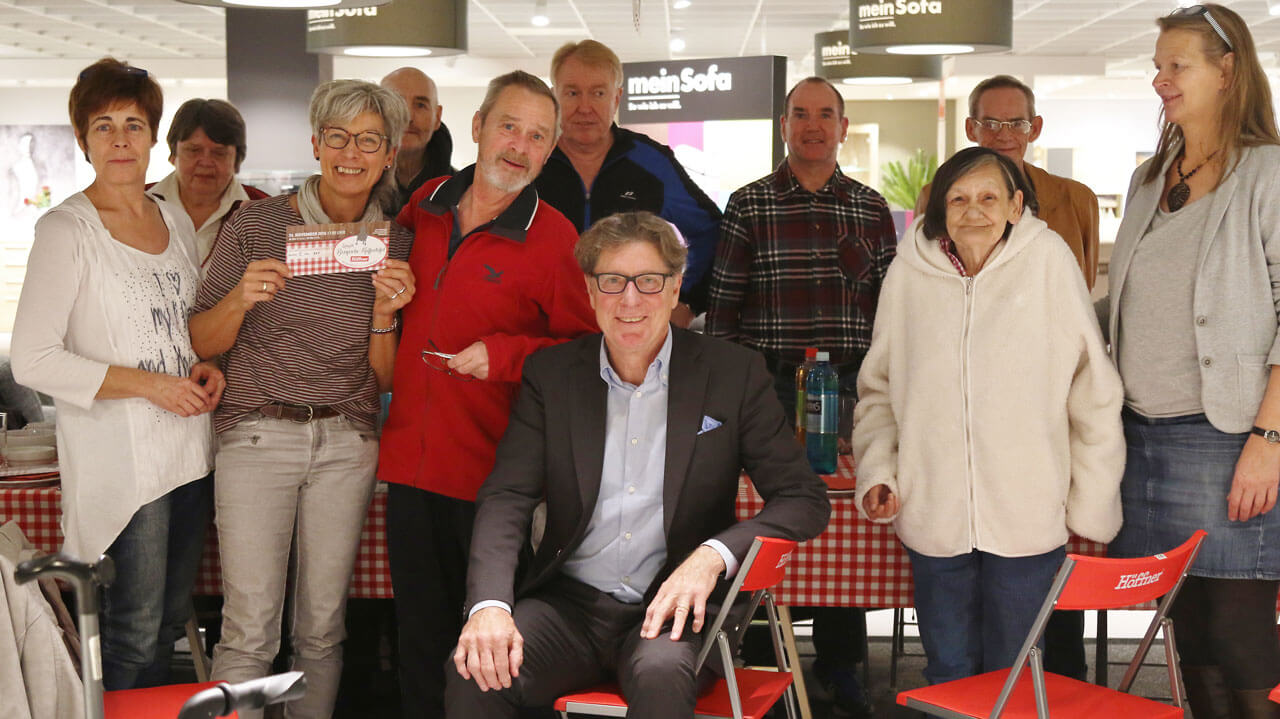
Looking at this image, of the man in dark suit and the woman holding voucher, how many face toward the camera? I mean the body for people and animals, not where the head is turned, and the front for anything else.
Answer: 2

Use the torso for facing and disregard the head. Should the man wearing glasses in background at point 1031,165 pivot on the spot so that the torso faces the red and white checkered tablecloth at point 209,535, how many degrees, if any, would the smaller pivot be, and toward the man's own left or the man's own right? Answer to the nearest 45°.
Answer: approximately 45° to the man's own right

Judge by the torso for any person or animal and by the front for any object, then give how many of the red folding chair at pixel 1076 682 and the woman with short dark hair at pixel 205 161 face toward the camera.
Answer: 1

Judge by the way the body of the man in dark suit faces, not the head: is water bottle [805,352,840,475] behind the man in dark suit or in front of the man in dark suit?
behind

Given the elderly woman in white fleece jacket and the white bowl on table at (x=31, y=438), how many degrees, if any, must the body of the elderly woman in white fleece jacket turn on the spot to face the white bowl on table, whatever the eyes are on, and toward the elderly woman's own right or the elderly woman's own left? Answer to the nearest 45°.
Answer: approximately 90° to the elderly woman's own right

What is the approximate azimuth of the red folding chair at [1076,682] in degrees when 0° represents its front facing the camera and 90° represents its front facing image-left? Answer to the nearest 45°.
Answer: approximately 135°

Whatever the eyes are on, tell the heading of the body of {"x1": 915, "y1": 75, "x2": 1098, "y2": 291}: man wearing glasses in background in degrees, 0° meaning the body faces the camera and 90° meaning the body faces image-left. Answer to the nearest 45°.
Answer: approximately 0°
